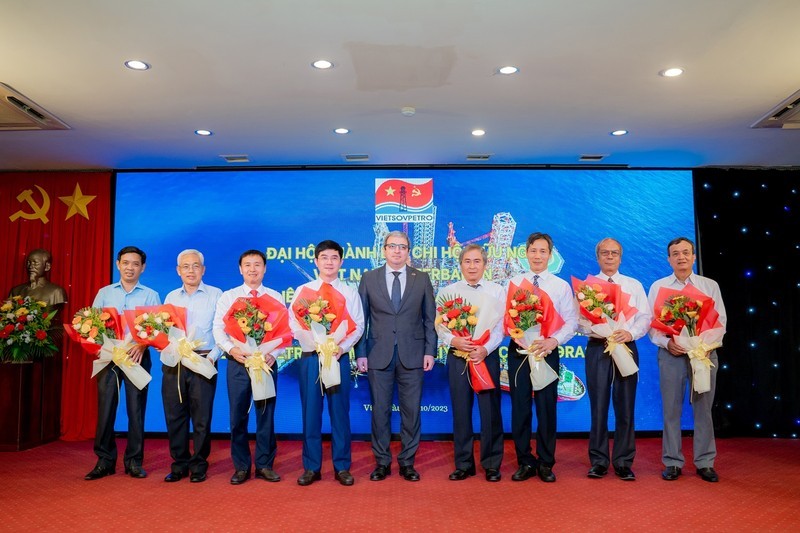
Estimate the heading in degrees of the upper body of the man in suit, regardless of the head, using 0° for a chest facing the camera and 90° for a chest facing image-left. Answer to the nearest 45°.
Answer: approximately 0°

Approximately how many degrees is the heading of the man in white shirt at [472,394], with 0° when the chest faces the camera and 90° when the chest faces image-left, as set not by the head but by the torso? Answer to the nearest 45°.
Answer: approximately 0°

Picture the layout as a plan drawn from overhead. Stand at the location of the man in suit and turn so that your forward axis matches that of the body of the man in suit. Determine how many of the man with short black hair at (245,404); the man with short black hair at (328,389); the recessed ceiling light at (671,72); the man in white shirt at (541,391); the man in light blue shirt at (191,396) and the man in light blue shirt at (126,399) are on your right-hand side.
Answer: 4

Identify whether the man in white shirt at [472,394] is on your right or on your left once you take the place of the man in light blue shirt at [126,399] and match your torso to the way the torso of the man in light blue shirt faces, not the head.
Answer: on your left

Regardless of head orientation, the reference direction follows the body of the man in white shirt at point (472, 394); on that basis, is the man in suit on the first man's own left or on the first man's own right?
on the first man's own right
